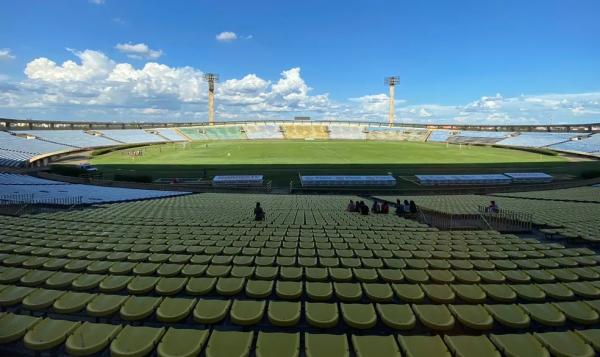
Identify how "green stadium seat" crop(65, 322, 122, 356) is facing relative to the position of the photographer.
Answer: facing away from the viewer and to the right of the viewer

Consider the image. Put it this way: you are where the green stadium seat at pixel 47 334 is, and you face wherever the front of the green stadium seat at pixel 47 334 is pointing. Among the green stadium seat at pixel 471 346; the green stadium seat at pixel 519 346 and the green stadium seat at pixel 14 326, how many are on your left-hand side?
1

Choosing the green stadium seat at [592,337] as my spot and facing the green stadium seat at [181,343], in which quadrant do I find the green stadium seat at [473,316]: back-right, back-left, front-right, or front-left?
front-right

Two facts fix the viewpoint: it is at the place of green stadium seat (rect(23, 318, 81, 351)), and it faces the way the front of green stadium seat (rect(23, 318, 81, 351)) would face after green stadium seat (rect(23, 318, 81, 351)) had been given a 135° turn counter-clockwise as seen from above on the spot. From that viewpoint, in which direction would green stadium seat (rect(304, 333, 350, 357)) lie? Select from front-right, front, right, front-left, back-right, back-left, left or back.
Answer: back-left

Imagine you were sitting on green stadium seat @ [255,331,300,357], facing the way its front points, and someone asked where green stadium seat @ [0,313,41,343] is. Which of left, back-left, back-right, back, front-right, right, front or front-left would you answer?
left

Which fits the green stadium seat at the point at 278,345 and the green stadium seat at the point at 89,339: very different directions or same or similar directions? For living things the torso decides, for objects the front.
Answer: same or similar directions

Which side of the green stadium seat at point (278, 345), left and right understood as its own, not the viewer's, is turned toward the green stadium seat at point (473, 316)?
right

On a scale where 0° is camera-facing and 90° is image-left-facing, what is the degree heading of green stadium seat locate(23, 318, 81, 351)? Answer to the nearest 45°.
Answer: approximately 225°

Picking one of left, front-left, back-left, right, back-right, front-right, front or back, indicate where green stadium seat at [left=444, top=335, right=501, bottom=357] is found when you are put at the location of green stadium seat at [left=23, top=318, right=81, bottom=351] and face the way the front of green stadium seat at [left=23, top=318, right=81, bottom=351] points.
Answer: right

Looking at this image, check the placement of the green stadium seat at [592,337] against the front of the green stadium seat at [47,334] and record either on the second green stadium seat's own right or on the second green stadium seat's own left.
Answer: on the second green stadium seat's own right

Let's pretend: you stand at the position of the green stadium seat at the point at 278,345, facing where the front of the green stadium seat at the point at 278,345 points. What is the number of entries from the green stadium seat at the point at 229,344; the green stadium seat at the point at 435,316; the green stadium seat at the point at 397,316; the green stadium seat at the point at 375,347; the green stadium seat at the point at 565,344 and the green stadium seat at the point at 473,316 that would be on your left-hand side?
1

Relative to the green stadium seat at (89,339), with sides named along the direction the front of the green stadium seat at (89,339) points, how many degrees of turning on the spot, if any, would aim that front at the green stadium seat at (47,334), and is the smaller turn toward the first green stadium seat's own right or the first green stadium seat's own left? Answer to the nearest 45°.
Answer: approximately 90° to the first green stadium seat's own left

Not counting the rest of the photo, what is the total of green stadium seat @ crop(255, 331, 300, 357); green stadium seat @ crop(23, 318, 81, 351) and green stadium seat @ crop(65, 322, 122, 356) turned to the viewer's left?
0

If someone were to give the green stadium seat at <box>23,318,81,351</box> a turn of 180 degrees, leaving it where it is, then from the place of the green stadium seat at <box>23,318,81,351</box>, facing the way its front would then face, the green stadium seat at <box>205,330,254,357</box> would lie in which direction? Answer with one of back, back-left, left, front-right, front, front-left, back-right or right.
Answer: left

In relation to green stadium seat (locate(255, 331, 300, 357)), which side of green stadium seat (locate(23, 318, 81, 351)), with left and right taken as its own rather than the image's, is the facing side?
right

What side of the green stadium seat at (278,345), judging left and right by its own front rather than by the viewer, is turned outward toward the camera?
back

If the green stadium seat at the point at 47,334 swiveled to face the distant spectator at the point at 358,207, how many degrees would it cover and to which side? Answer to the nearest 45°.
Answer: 0° — it already faces them

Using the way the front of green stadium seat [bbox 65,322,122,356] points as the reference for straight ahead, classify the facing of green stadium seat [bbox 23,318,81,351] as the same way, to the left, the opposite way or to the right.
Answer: the same way

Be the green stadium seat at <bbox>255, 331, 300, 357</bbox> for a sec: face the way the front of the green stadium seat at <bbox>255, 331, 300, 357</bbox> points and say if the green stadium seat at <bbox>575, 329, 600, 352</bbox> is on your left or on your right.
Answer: on your right

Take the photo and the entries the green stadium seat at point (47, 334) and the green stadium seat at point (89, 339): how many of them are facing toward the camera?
0

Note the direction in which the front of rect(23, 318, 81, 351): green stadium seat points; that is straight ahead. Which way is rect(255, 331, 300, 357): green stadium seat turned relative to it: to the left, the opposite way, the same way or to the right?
the same way

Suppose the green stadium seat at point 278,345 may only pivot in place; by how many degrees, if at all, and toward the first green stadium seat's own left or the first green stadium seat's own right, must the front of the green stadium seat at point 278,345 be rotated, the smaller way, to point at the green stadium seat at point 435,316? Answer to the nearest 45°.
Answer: approximately 90° to the first green stadium seat's own right
